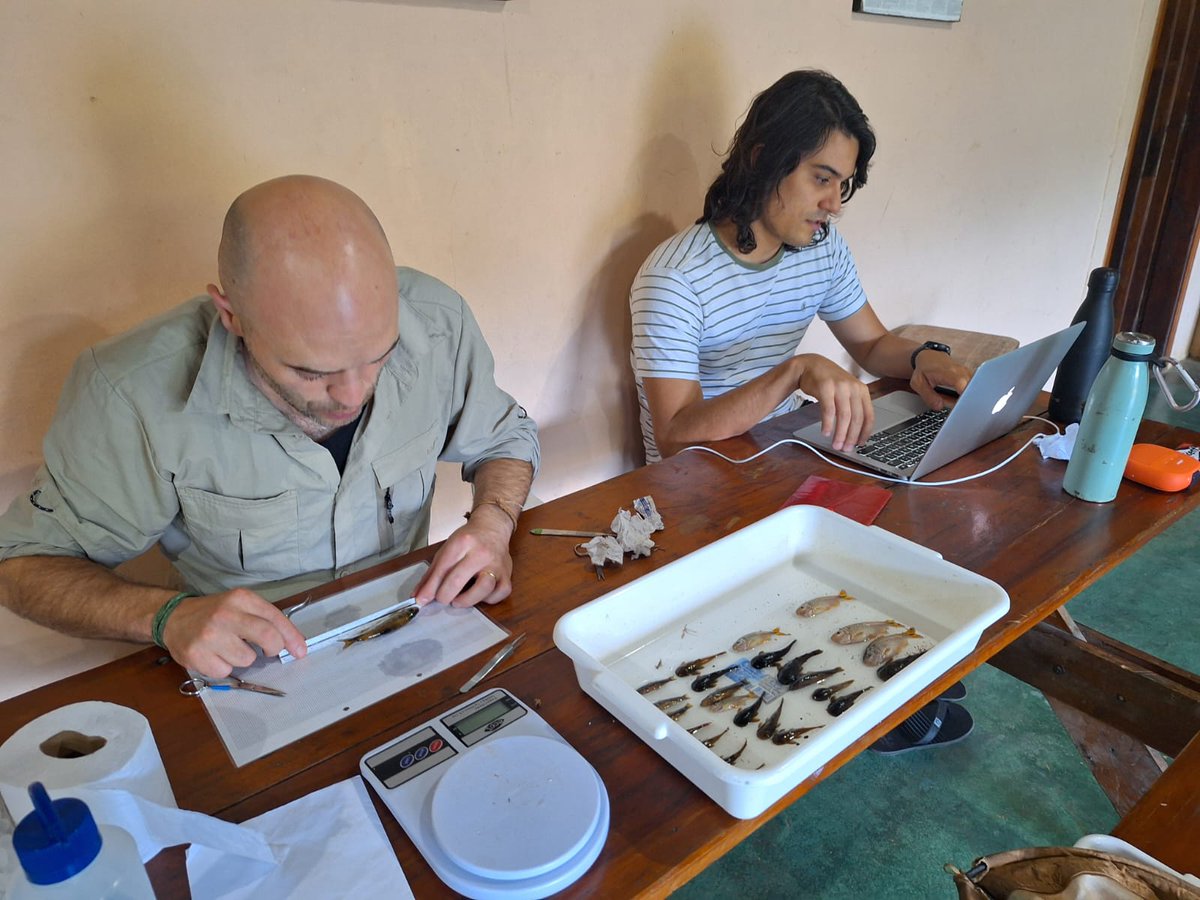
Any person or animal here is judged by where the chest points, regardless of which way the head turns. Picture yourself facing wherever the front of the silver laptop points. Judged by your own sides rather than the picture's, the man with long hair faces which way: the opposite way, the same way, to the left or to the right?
the opposite way

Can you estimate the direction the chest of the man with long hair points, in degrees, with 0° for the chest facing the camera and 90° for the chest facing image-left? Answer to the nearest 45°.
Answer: approximately 315°

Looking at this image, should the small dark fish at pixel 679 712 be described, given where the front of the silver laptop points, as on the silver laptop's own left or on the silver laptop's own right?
on the silver laptop's own left

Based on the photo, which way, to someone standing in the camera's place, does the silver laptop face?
facing away from the viewer and to the left of the viewer

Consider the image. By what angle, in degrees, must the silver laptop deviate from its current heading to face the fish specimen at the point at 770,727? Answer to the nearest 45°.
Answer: approximately 135° to its left

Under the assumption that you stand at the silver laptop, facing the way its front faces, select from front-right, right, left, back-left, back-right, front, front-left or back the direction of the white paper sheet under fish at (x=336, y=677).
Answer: left

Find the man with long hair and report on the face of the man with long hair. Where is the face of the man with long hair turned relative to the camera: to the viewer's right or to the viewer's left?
to the viewer's right

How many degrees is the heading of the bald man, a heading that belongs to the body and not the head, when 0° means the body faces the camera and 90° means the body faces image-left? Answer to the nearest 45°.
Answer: approximately 315°

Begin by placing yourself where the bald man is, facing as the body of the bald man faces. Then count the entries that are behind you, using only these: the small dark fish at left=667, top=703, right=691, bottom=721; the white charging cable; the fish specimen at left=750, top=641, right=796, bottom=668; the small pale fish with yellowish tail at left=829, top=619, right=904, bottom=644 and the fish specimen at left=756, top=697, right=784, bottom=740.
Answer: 0

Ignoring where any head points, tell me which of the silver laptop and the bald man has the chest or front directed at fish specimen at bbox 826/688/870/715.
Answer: the bald man
